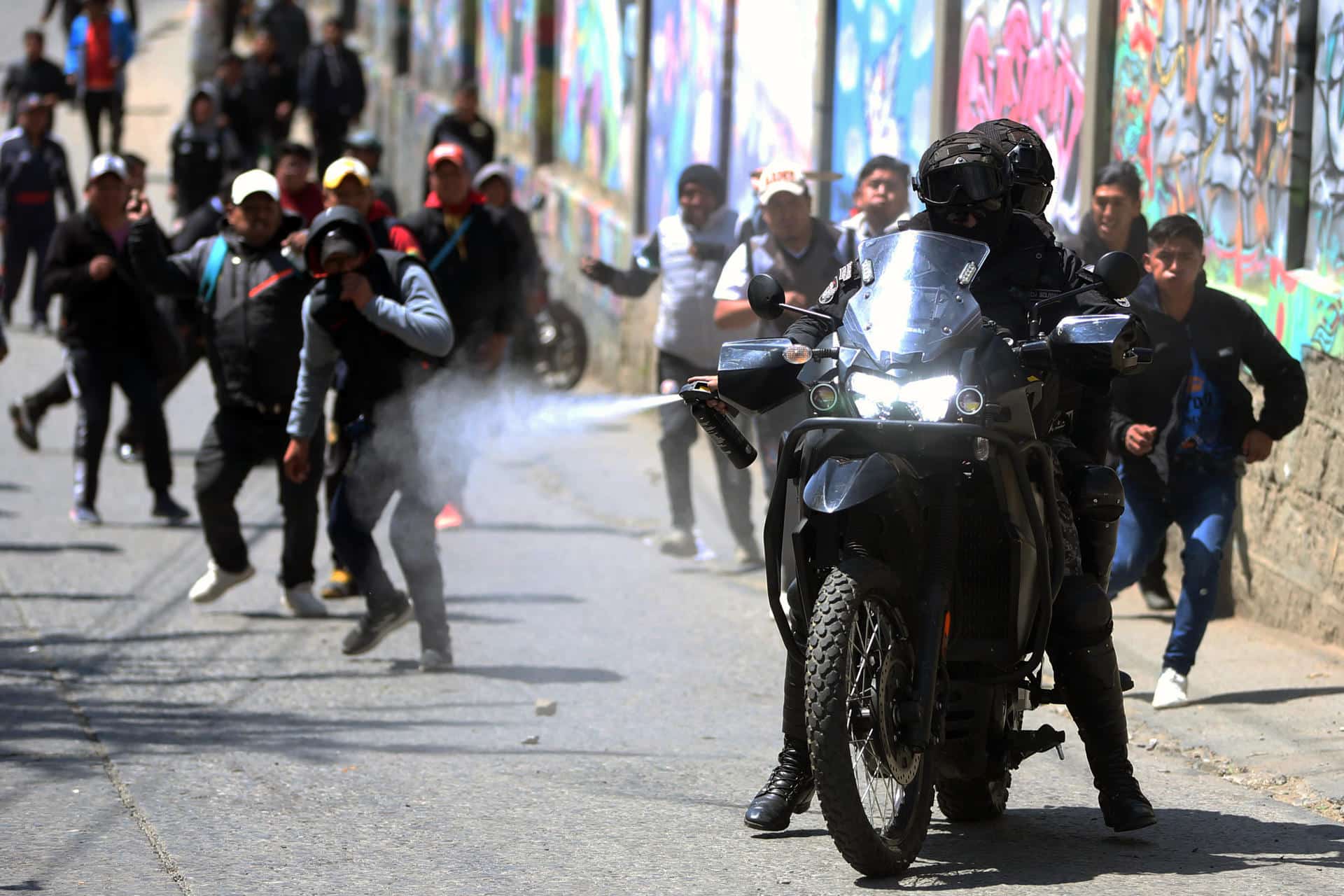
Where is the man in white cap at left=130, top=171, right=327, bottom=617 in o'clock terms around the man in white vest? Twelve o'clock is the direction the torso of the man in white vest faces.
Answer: The man in white cap is roughly at 2 o'clock from the man in white vest.

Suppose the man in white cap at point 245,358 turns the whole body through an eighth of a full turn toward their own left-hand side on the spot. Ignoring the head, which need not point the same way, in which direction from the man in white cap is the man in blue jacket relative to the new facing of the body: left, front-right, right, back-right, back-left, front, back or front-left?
back-left

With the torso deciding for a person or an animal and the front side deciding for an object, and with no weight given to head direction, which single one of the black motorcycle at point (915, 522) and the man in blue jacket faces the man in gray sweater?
the man in blue jacket

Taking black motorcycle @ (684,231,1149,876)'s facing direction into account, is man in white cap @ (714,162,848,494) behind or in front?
behind

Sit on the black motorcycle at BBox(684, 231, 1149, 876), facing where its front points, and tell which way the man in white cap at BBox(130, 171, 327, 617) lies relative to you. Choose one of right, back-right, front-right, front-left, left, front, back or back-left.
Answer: back-right

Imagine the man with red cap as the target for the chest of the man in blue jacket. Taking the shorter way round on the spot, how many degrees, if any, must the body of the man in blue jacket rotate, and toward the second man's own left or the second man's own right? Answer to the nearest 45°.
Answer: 0° — they already face them

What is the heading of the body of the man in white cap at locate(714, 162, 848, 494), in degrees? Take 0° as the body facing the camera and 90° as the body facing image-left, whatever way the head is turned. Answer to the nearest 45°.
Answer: approximately 0°

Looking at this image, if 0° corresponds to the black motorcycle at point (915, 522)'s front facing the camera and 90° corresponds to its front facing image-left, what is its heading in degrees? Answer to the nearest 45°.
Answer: approximately 0°
